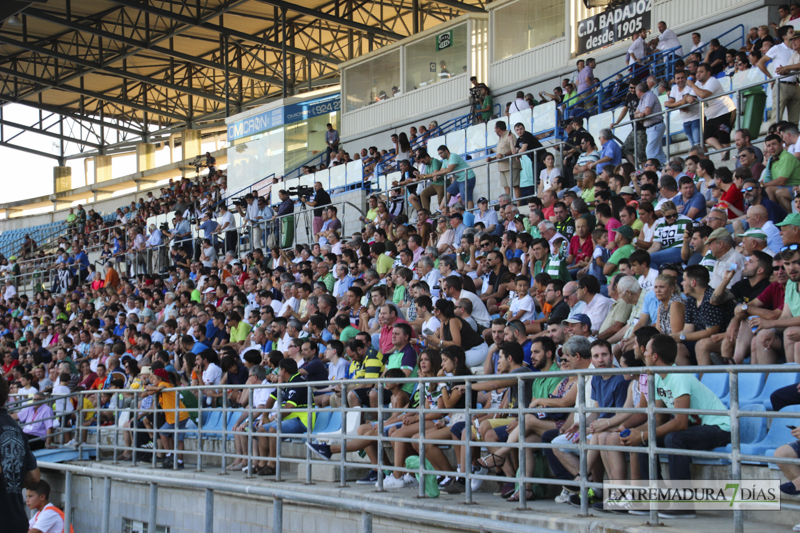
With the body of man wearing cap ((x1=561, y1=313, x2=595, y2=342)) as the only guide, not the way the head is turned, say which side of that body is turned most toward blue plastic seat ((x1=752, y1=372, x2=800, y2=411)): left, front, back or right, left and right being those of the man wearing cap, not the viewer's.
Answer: left

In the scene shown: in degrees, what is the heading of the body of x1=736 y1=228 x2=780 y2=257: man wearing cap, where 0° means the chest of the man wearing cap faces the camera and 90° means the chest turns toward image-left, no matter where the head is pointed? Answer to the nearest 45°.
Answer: approximately 90°

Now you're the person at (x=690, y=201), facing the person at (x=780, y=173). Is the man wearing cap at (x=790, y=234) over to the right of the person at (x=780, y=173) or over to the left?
right

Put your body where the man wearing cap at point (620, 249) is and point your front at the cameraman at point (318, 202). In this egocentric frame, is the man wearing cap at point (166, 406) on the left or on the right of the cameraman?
left

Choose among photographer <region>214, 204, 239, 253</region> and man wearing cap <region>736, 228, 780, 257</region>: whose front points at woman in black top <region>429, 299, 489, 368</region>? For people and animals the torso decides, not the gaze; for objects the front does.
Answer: the man wearing cap

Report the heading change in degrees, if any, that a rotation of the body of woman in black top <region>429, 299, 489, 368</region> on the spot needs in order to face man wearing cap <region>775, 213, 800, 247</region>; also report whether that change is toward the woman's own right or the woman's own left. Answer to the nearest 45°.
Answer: approximately 135° to the woman's own left

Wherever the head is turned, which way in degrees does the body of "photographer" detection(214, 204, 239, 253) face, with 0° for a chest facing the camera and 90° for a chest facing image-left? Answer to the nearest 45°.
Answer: approximately 90°

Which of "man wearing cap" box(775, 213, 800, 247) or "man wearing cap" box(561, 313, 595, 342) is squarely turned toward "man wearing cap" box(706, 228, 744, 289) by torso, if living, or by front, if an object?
"man wearing cap" box(775, 213, 800, 247)

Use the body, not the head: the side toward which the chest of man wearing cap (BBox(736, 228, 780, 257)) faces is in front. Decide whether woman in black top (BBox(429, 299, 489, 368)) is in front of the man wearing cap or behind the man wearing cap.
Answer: in front
